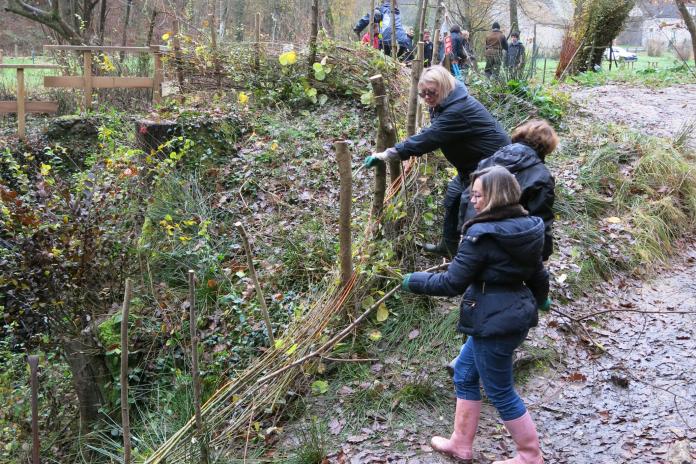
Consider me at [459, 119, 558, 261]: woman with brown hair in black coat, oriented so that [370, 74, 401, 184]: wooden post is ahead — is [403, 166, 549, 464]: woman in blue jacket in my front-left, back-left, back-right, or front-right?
back-left

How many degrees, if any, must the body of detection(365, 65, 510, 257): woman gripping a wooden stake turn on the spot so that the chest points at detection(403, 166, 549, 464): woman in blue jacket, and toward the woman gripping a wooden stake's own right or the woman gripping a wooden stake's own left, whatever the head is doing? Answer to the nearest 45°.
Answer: approximately 90° to the woman gripping a wooden stake's own left

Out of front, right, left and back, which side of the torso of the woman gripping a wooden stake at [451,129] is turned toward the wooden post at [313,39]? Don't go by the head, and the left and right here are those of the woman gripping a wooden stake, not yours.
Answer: right

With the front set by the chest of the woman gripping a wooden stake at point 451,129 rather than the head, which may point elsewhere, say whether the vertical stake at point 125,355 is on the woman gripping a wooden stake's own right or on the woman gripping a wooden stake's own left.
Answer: on the woman gripping a wooden stake's own left

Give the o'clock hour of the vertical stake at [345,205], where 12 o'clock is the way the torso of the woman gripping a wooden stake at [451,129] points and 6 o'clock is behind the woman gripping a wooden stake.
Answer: The vertical stake is roughly at 11 o'clock from the woman gripping a wooden stake.

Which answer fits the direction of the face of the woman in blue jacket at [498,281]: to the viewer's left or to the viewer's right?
to the viewer's left

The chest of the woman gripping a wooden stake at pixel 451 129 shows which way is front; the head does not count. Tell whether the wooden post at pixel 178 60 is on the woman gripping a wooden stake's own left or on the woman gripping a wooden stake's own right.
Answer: on the woman gripping a wooden stake's own right

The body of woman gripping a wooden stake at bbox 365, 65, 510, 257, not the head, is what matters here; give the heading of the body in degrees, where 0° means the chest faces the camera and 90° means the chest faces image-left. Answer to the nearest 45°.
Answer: approximately 90°
